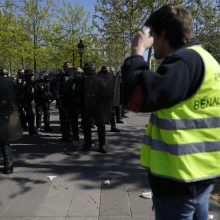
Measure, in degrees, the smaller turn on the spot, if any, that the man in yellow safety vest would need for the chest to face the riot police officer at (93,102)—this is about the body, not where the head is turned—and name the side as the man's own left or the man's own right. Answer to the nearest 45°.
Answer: approximately 45° to the man's own right

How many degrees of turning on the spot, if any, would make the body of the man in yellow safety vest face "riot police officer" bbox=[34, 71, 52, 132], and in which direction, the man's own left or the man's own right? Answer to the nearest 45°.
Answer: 0° — they already face them

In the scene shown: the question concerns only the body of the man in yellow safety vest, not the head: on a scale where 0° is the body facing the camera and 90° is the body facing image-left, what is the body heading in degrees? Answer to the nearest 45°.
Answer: approximately 135°

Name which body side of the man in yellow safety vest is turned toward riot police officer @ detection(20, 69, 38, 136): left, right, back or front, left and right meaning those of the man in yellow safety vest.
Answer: front

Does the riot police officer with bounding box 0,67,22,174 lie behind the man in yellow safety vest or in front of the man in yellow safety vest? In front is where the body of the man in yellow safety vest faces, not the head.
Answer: in front

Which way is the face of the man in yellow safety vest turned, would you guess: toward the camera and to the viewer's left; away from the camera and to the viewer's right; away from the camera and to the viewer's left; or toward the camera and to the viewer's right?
away from the camera and to the viewer's left
